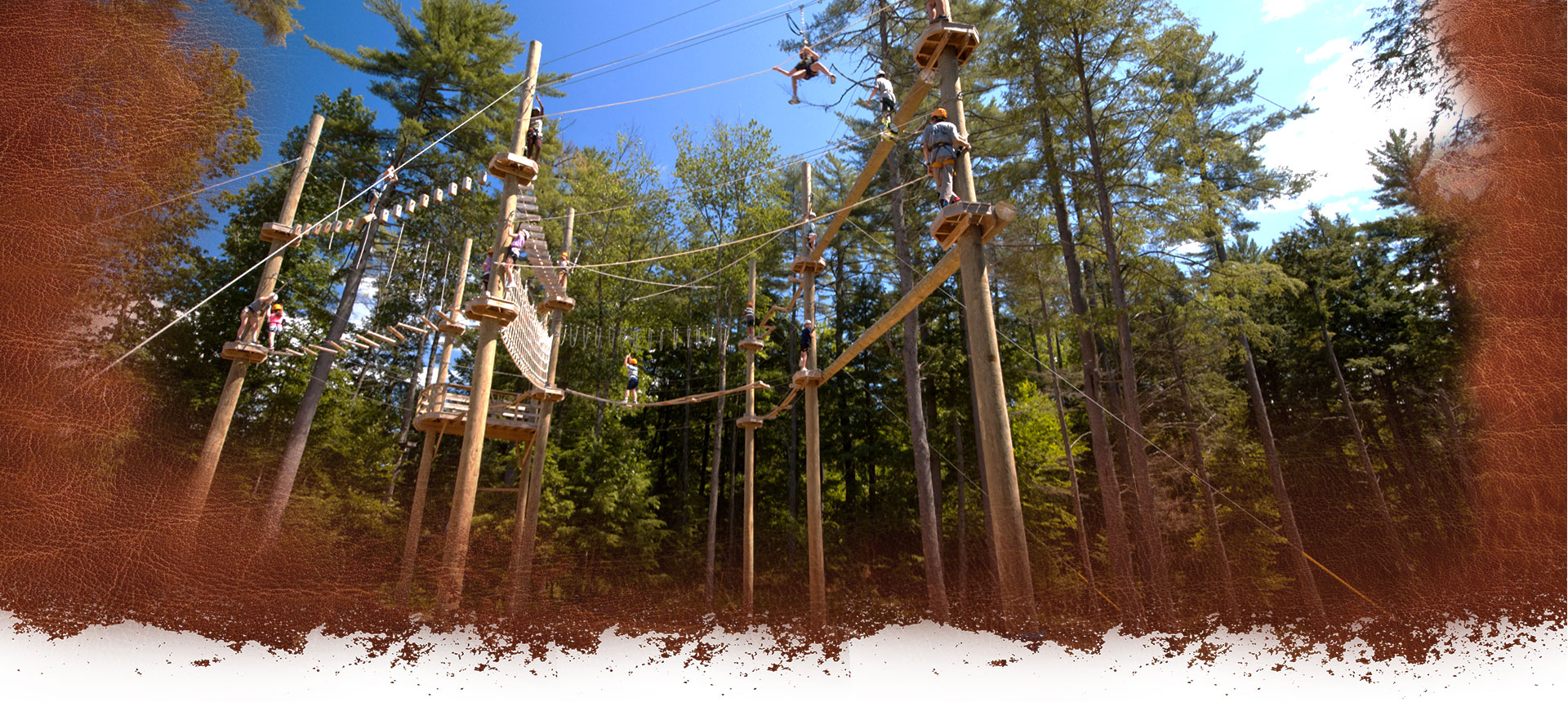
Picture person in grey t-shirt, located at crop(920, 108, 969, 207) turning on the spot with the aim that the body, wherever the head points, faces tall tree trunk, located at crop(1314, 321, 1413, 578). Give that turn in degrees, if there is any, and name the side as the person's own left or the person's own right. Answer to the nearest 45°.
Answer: approximately 45° to the person's own right

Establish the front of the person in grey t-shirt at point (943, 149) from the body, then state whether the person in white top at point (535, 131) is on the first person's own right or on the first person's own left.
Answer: on the first person's own left

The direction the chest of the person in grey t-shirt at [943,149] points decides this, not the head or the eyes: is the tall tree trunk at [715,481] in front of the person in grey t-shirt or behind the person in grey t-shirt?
in front

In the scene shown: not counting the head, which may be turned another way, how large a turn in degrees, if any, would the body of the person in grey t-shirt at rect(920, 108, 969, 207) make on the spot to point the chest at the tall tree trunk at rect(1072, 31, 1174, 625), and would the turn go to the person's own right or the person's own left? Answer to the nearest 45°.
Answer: approximately 45° to the person's own right

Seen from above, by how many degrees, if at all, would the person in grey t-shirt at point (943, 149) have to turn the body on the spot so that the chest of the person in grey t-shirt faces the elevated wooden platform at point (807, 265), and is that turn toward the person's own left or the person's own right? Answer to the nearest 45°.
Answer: approximately 45° to the person's own left

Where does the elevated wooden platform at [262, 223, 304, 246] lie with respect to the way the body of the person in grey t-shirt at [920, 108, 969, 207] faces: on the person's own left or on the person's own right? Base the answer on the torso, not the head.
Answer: on the person's own left

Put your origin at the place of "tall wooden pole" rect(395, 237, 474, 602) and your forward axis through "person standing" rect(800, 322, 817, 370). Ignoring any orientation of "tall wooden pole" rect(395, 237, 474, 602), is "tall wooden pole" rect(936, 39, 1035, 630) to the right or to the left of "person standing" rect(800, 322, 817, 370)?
right

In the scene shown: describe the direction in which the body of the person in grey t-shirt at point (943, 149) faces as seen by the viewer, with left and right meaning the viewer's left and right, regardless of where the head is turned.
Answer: facing away from the viewer
